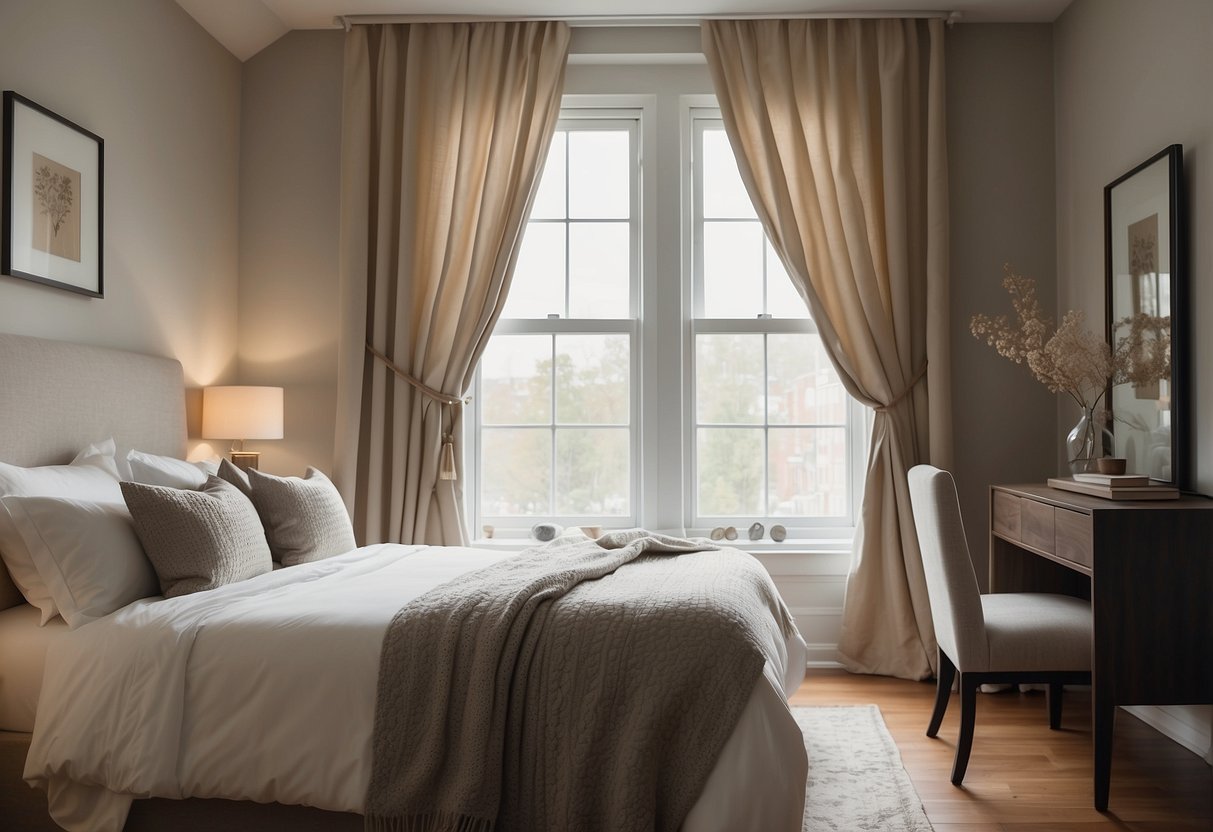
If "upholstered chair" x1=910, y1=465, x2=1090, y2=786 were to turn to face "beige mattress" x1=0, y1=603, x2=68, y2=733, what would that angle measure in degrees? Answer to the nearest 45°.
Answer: approximately 135° to its right

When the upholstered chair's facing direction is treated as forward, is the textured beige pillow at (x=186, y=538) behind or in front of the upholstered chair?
behind

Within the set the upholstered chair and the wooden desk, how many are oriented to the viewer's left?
1

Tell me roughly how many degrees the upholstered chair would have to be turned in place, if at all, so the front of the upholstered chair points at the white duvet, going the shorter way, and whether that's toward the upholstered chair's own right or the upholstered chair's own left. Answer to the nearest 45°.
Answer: approximately 135° to the upholstered chair's own right

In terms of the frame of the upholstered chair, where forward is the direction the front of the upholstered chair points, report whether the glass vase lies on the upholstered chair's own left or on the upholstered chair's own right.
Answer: on the upholstered chair's own left

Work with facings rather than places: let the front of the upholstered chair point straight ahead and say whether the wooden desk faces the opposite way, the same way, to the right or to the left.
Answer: the opposite way

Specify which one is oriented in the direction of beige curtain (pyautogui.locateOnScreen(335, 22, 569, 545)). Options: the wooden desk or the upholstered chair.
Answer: the wooden desk

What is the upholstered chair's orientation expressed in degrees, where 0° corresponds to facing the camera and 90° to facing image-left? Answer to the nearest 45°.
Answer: approximately 270°

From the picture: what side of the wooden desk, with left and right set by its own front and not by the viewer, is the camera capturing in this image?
left

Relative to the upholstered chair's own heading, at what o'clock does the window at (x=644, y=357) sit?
The window is roughly at 7 o'clock from the upholstered chair.

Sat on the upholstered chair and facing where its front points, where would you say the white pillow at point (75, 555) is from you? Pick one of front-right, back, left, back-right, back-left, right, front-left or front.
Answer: back-right

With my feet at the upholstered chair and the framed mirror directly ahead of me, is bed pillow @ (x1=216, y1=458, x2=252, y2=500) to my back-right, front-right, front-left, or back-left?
back-left

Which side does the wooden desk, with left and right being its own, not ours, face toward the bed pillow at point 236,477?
front

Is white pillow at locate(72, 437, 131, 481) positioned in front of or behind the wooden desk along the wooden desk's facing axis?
in front

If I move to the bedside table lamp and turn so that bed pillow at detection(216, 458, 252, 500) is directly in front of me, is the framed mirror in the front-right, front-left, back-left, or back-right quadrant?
front-left
